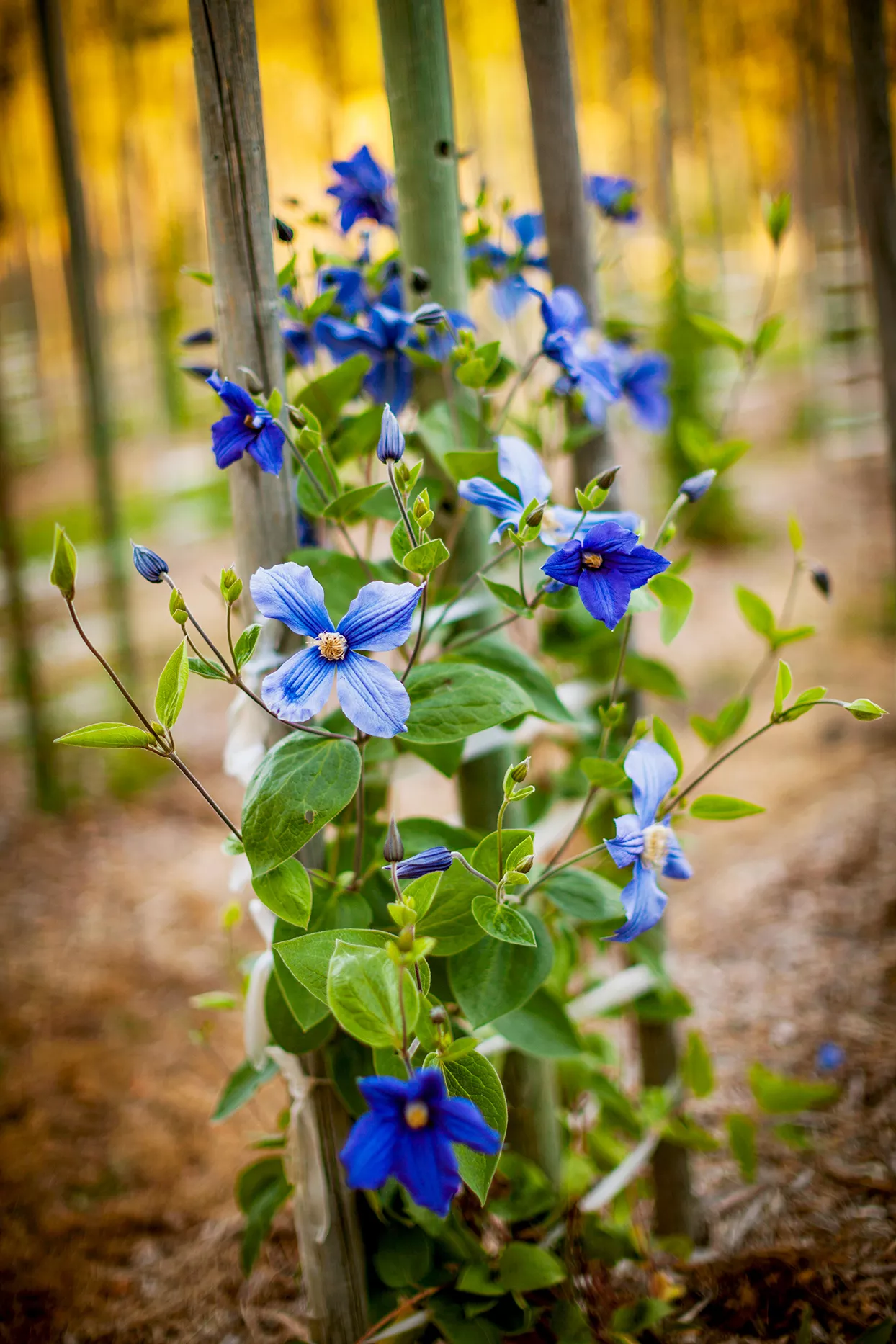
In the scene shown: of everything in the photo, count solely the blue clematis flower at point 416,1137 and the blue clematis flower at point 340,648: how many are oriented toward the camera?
2

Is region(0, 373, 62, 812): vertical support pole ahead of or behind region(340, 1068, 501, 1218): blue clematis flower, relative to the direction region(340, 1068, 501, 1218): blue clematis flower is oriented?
behind
